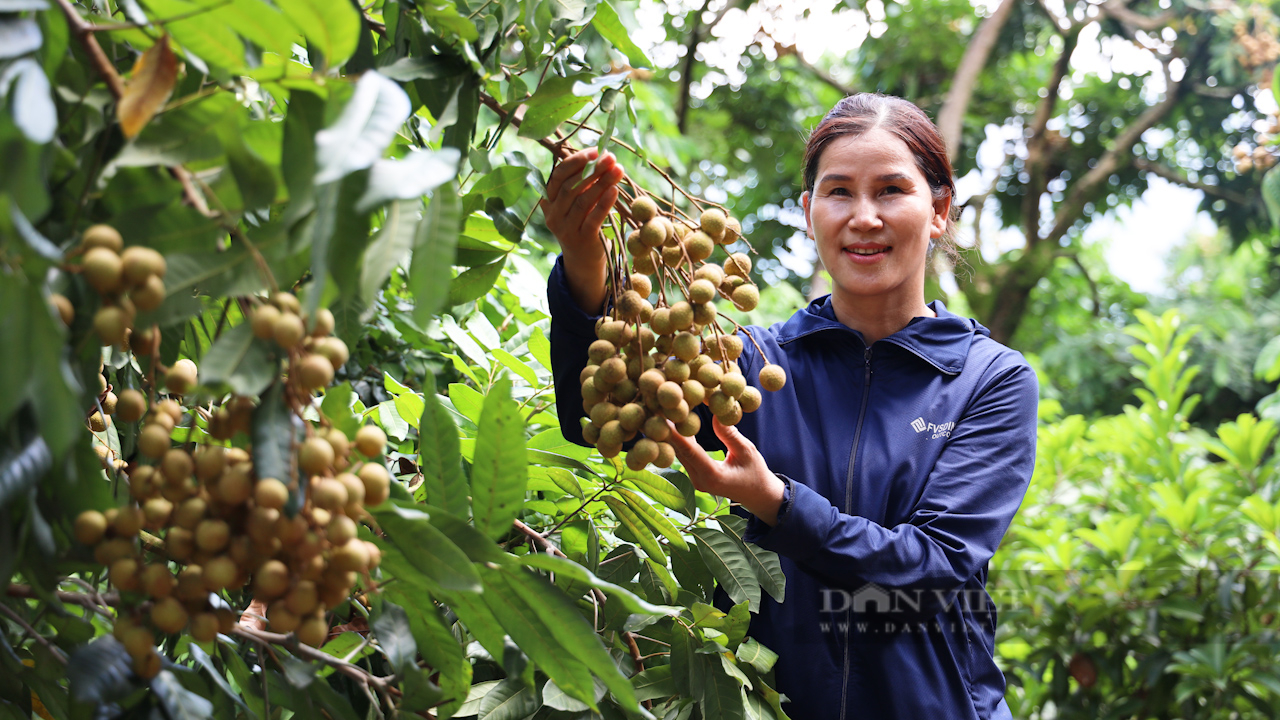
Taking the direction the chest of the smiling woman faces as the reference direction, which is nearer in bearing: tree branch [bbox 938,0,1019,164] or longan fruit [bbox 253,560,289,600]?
the longan fruit

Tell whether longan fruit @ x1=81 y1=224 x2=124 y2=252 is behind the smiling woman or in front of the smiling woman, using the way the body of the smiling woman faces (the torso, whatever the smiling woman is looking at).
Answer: in front

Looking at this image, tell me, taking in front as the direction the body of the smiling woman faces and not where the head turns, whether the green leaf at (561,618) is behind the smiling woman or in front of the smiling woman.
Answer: in front

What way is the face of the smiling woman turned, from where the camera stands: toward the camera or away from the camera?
toward the camera

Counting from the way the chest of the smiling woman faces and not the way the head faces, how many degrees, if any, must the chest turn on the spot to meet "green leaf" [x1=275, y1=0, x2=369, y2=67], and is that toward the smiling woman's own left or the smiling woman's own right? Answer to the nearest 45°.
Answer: approximately 45° to the smiling woman's own right

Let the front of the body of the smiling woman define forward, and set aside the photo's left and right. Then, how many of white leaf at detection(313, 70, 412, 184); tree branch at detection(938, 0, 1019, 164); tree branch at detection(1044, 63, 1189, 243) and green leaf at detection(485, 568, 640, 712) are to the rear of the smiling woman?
2

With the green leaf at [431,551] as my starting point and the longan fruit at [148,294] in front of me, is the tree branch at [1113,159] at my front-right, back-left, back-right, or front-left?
back-right

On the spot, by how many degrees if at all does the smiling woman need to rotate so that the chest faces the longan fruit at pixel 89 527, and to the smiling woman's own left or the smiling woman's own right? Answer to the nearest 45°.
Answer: approximately 45° to the smiling woman's own right

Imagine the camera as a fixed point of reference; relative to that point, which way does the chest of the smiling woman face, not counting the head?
toward the camera

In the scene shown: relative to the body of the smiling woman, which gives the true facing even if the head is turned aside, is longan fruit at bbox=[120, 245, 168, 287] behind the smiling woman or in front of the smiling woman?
in front

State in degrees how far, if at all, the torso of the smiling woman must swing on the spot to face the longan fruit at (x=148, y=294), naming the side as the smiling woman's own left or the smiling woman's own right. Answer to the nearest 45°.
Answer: approximately 45° to the smiling woman's own right

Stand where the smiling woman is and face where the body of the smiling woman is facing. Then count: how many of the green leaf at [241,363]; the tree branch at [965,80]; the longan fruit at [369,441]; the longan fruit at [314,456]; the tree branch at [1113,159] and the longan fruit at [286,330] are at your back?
2

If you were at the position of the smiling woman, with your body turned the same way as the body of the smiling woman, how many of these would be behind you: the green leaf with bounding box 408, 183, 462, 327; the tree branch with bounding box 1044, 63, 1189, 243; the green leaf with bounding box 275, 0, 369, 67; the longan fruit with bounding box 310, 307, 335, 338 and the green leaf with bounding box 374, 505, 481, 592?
1
